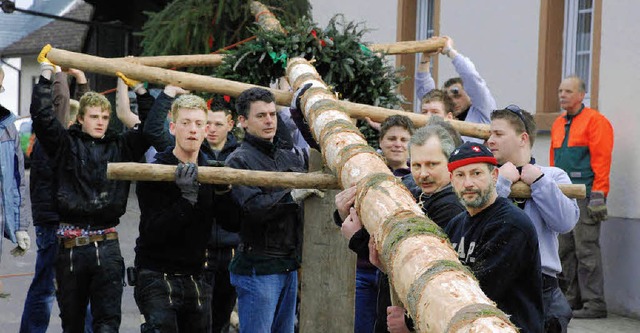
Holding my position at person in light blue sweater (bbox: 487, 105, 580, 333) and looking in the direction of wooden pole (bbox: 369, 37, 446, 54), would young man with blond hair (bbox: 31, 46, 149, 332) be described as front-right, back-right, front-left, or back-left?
front-left

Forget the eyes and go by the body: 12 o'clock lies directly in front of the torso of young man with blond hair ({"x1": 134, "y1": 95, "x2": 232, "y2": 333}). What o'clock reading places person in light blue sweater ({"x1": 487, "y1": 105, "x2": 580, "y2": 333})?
The person in light blue sweater is roughly at 10 o'clock from the young man with blond hair.

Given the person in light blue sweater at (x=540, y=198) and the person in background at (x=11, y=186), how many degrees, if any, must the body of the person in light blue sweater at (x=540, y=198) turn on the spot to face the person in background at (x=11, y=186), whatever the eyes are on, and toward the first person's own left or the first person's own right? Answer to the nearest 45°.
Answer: approximately 90° to the first person's own right

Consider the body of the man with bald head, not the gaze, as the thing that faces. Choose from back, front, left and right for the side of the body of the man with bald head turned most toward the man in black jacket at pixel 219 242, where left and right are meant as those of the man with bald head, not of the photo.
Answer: front

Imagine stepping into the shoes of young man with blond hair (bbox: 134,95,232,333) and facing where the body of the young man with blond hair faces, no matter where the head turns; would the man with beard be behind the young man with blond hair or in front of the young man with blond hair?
in front

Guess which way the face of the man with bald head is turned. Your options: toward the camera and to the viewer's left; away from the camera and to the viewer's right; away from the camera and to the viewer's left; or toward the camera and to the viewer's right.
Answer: toward the camera and to the viewer's left

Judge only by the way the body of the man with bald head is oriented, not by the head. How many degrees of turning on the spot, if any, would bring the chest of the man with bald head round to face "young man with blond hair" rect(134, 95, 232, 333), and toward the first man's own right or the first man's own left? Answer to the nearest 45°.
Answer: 0° — they already face them

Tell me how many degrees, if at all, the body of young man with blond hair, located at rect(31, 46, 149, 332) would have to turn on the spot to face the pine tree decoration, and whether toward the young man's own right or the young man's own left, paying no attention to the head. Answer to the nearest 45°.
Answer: approximately 135° to the young man's own left

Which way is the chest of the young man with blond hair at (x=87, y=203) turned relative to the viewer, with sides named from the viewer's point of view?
facing the viewer

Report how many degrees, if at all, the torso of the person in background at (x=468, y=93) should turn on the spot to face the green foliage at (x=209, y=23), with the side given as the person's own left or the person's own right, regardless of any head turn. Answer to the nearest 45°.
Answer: approximately 90° to the person's own right

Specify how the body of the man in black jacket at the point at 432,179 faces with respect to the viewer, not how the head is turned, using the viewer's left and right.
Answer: facing the viewer and to the left of the viewer

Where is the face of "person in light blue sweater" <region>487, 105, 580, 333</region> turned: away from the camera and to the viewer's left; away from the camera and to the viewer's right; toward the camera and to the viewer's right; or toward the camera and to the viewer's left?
toward the camera and to the viewer's left
